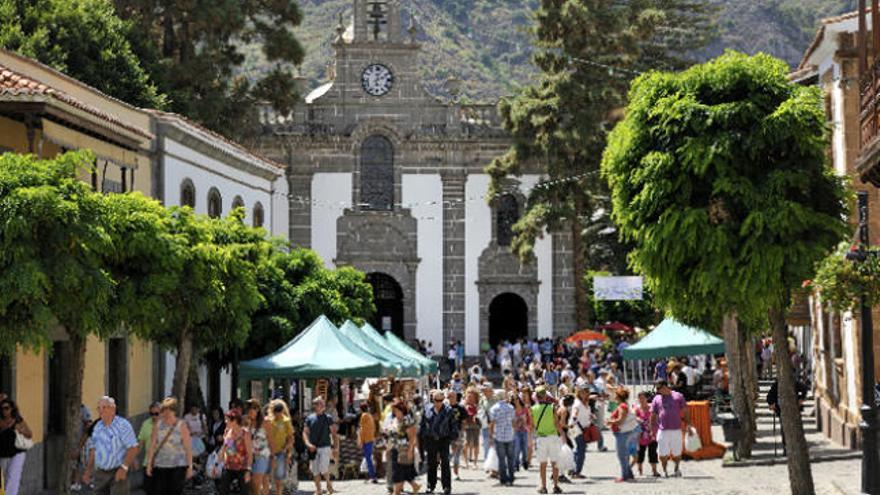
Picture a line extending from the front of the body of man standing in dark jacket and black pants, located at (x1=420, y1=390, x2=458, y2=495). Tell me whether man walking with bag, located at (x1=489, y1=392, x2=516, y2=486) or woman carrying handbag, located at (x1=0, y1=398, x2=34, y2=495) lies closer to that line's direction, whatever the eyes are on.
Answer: the woman carrying handbag

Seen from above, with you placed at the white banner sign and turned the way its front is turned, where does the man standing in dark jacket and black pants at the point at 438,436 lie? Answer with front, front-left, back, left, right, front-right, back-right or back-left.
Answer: front

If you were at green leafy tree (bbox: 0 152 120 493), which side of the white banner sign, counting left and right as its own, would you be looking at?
front

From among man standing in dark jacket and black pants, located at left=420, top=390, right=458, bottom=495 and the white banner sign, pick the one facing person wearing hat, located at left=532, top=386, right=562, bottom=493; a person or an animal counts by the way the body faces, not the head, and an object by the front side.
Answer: the white banner sign

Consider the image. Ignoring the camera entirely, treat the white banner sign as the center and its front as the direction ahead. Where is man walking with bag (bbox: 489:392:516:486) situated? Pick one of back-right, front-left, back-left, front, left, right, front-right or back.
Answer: front

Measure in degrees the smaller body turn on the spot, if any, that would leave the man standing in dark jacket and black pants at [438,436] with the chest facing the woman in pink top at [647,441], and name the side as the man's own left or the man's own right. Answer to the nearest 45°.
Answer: approximately 135° to the man's own left

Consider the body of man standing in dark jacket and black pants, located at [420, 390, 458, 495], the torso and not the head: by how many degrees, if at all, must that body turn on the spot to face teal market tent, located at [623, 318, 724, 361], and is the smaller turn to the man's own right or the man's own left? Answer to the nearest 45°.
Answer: approximately 135° to the man's own left

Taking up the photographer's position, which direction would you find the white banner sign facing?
facing the viewer

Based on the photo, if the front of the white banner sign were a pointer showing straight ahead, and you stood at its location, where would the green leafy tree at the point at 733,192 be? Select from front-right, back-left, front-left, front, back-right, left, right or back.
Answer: front

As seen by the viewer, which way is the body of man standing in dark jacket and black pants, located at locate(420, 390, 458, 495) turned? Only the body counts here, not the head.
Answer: toward the camera

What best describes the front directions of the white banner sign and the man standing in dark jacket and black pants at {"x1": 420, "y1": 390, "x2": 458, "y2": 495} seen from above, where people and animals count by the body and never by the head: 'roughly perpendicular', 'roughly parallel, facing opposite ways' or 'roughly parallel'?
roughly parallel

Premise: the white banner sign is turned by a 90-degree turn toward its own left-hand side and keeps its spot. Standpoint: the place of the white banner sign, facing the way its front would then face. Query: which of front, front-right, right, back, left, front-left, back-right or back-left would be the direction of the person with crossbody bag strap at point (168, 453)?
right

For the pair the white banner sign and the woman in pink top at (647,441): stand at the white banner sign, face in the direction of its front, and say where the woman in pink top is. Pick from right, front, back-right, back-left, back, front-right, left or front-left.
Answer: front

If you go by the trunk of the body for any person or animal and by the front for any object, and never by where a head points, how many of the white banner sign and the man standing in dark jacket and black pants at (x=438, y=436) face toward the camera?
2
